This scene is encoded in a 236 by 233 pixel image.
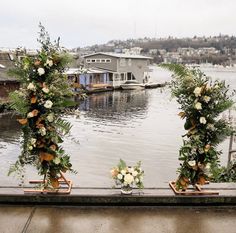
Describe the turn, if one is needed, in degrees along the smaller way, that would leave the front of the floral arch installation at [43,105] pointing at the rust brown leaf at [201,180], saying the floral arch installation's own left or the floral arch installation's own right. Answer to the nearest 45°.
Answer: approximately 90° to the floral arch installation's own left

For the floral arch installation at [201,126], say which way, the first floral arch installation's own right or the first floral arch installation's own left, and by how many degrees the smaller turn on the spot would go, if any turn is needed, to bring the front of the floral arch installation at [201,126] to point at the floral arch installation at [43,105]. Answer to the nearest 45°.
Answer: approximately 90° to the first floral arch installation's own right

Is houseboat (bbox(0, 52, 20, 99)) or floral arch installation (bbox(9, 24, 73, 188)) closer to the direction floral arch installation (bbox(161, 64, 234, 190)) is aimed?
the floral arch installation

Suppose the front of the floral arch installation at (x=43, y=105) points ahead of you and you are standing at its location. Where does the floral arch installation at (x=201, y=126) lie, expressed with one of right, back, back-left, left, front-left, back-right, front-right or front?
left

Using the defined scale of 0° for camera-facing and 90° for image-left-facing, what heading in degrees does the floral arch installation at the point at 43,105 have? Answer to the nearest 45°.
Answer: approximately 0°

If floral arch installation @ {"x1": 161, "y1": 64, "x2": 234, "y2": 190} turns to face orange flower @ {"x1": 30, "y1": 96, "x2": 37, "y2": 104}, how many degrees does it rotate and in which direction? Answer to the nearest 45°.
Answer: approximately 90° to its right

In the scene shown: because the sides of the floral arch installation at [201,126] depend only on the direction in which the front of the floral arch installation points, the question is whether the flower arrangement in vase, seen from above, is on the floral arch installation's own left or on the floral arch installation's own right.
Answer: on the floral arch installation's own right

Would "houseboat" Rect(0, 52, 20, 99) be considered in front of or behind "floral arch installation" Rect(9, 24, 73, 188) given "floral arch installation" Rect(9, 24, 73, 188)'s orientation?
behind

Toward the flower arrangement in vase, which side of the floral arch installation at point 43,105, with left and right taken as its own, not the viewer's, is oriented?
left

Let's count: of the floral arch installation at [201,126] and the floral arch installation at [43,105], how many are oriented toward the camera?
2

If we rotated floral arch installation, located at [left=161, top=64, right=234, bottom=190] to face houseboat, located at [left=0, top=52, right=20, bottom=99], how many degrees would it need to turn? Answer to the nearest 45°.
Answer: approximately 135° to its right
